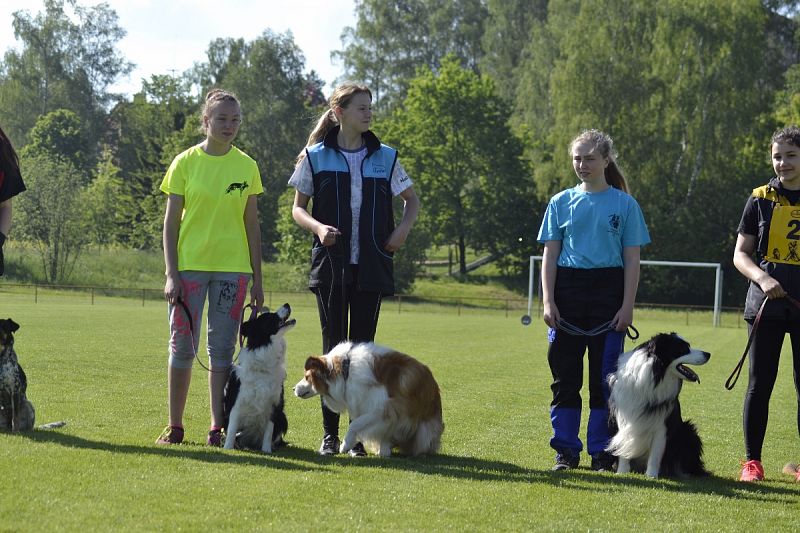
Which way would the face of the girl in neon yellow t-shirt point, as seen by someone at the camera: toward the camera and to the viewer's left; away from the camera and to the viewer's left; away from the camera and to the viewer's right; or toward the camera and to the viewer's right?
toward the camera and to the viewer's right

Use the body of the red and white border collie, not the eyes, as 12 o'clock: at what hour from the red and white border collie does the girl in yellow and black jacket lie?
The girl in yellow and black jacket is roughly at 6 o'clock from the red and white border collie.

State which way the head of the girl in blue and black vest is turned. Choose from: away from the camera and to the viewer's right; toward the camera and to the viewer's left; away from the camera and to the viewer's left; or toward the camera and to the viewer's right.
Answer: toward the camera and to the viewer's right

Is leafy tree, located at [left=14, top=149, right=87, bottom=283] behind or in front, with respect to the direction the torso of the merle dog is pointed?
behind

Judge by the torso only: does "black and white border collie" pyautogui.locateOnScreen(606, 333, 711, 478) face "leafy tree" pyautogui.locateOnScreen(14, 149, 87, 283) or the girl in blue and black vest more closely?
the girl in blue and black vest

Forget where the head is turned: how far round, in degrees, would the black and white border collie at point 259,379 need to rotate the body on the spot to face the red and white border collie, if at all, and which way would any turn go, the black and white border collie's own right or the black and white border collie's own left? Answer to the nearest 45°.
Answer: approximately 90° to the black and white border collie's own left

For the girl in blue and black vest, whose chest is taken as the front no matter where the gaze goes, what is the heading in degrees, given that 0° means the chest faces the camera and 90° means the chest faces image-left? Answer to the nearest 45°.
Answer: approximately 0°

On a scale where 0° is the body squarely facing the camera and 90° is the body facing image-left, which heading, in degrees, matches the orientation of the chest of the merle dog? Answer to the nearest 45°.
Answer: approximately 45°

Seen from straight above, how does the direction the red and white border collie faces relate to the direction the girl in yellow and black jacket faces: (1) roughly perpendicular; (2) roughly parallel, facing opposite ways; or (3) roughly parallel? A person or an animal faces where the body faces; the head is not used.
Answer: roughly perpendicular

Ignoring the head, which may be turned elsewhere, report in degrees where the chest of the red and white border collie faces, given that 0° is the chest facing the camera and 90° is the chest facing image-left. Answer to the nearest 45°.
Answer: approximately 90°

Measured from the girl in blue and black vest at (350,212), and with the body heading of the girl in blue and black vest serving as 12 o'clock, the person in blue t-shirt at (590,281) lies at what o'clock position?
The person in blue t-shirt is roughly at 9 o'clock from the girl in blue and black vest.

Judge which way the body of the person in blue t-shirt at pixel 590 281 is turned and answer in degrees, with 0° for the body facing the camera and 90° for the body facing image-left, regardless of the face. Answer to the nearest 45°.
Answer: approximately 0°
